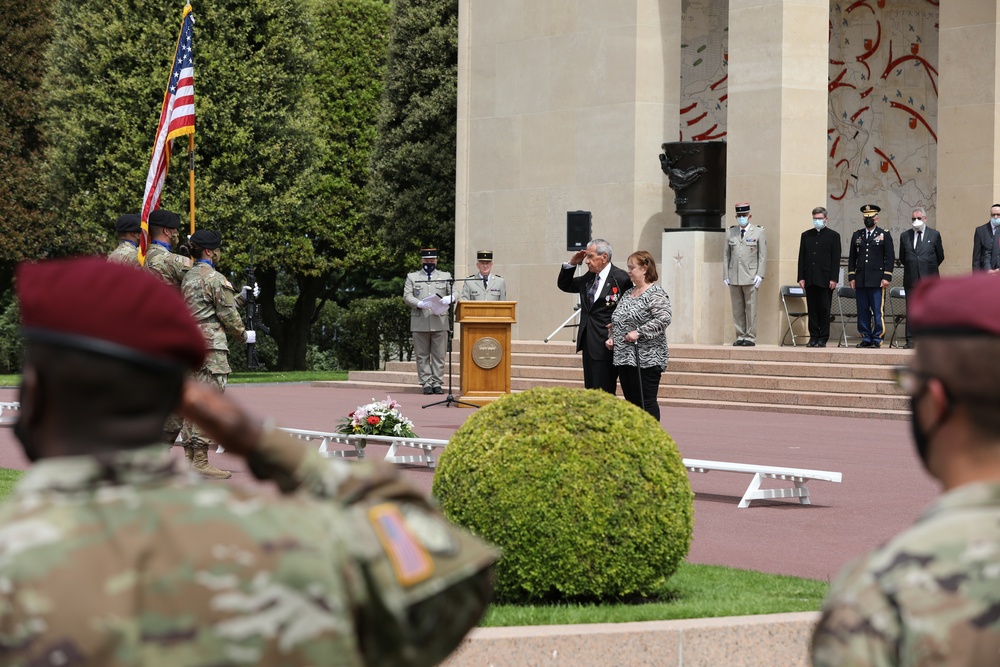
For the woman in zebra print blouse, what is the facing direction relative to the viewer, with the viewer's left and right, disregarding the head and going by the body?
facing the viewer and to the left of the viewer

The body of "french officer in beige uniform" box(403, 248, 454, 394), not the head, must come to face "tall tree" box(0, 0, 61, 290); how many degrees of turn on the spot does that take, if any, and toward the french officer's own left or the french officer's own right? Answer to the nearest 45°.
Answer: approximately 135° to the french officer's own right

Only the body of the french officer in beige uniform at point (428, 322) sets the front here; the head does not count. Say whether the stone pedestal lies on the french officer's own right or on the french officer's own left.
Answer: on the french officer's own left

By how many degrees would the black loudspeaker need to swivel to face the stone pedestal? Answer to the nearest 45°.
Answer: approximately 135° to its left

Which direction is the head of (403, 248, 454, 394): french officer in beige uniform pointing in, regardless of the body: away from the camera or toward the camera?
toward the camera

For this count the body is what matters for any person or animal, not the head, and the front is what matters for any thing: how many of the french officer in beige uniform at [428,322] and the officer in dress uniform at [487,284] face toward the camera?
2

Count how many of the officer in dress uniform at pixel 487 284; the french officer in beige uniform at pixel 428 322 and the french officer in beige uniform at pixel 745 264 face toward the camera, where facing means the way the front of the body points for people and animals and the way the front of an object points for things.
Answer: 3

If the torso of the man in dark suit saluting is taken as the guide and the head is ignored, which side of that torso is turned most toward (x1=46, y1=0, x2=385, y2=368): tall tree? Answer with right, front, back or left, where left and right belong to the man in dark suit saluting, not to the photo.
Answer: right

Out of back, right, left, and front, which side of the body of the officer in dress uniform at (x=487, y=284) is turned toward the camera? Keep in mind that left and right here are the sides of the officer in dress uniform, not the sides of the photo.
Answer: front

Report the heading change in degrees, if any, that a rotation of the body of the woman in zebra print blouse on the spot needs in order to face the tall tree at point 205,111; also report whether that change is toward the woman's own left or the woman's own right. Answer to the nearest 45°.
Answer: approximately 90° to the woman's own right

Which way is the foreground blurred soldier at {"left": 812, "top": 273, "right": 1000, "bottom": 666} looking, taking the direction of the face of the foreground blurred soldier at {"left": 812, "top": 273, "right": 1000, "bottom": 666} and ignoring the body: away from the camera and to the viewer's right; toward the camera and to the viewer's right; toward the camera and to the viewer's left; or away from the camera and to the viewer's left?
away from the camera and to the viewer's left

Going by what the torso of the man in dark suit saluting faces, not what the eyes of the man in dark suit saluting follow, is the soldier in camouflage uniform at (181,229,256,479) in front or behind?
in front

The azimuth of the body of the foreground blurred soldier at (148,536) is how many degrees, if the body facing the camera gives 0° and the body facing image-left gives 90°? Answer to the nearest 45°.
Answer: approximately 180°

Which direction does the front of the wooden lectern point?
toward the camera

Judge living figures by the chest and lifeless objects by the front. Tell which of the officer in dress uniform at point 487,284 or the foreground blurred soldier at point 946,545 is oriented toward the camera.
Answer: the officer in dress uniform
